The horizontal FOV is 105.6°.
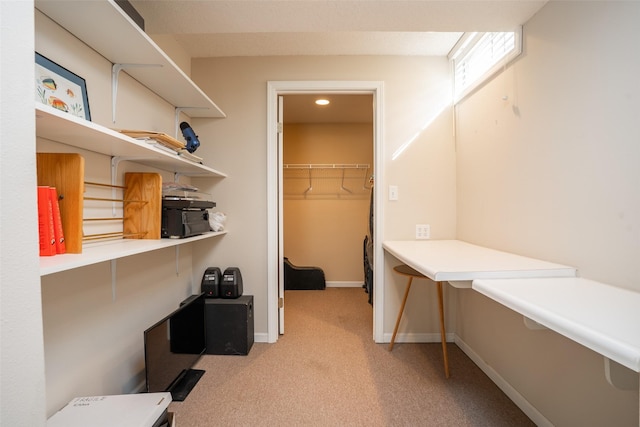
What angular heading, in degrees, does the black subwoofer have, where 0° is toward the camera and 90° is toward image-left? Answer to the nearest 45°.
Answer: approximately 0°

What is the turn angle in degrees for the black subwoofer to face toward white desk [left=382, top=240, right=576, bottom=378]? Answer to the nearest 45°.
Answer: approximately 45° to its left

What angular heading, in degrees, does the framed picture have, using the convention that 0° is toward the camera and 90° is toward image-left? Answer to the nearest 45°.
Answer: approximately 315°

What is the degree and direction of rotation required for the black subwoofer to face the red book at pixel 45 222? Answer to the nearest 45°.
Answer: approximately 45° to its right
